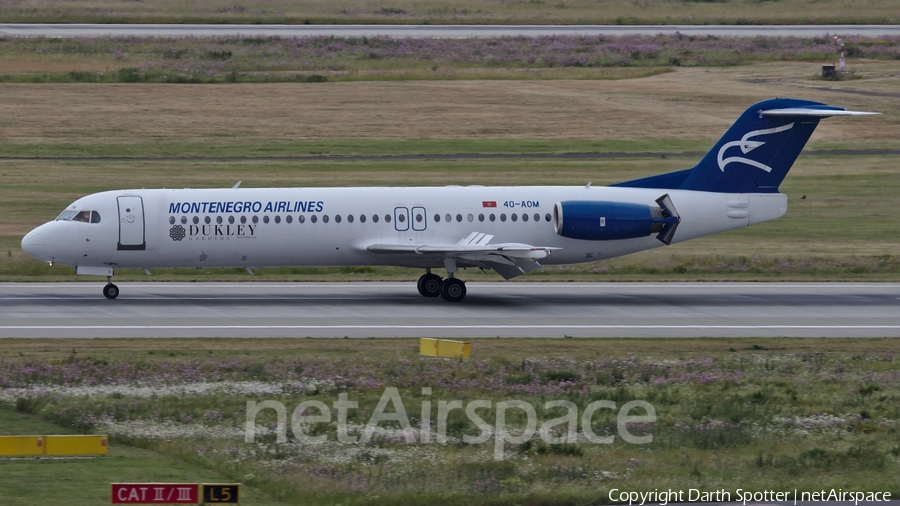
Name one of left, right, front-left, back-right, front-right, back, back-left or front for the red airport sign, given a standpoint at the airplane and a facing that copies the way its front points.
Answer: left

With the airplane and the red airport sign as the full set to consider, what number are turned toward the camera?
1

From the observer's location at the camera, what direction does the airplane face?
facing to the left of the viewer

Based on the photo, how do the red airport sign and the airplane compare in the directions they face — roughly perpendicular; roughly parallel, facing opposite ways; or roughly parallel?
roughly perpendicular

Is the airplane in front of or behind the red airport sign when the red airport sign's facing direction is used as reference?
behind
